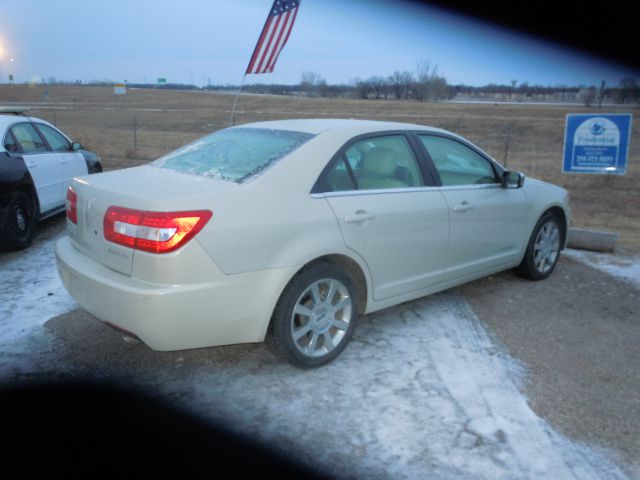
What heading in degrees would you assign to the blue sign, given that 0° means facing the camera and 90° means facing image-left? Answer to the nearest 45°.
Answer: approximately 0°

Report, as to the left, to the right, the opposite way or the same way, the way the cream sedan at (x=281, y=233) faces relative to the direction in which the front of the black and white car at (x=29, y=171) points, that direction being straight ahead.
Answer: the same way

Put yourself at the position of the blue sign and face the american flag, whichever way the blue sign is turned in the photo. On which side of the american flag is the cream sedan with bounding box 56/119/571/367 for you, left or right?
left

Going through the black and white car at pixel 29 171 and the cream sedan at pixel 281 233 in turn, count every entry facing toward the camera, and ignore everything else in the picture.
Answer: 0

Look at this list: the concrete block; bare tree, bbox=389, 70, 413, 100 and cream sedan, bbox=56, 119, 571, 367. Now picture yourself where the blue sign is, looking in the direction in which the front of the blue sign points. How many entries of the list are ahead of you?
2

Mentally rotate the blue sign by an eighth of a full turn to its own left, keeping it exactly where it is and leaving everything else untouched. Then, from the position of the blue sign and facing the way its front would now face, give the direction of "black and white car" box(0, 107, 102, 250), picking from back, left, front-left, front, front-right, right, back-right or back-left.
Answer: right

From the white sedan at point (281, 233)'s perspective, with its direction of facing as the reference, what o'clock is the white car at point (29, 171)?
The white car is roughly at 9 o'clock from the white sedan.

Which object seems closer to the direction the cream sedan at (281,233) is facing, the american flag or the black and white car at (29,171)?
the american flag

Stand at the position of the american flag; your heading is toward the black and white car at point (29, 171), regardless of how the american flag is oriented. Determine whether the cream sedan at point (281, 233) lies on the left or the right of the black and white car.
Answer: left

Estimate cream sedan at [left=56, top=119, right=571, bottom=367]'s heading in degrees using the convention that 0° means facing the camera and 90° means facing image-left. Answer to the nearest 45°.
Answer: approximately 225°

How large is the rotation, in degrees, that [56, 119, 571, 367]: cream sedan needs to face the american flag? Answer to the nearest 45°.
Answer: approximately 45° to its left

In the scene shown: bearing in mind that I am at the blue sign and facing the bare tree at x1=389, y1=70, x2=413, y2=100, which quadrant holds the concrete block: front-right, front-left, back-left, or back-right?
back-left

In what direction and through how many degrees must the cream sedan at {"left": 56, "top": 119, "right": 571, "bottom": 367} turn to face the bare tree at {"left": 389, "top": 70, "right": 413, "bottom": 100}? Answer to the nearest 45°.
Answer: approximately 45° to its left

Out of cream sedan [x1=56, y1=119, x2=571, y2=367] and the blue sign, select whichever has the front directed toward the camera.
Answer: the blue sign
